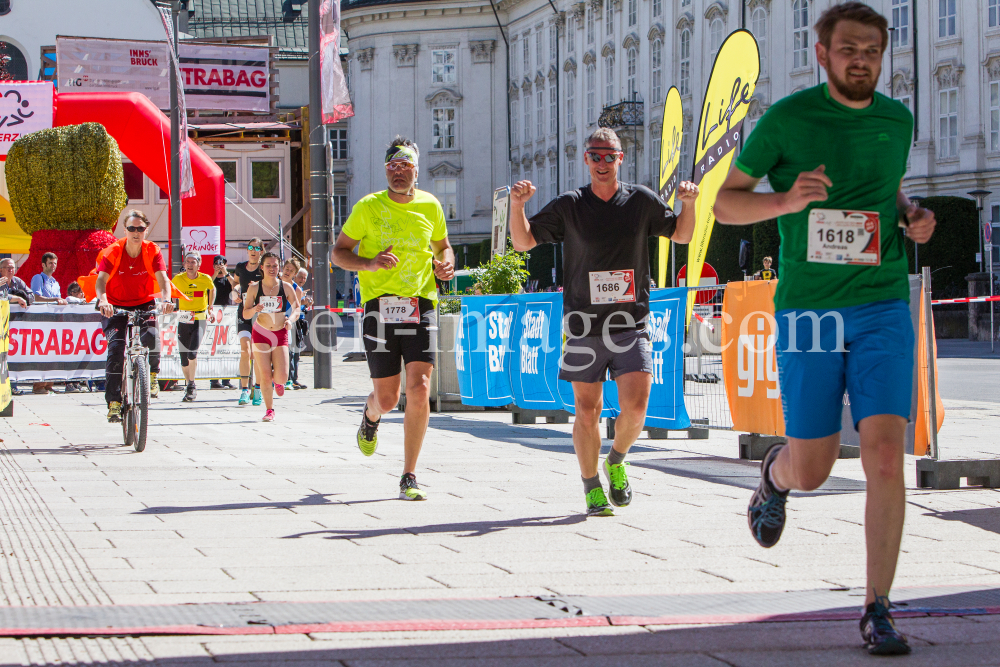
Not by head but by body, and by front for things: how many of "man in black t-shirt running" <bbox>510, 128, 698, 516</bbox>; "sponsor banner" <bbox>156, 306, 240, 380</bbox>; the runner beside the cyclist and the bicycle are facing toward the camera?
4

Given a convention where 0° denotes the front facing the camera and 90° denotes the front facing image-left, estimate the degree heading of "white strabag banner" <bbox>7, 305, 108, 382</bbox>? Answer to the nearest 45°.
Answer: approximately 0°

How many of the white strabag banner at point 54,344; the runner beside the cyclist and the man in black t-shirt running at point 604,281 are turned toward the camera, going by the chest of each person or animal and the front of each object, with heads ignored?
3

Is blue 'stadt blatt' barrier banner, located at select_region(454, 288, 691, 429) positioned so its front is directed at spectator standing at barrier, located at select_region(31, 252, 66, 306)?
no

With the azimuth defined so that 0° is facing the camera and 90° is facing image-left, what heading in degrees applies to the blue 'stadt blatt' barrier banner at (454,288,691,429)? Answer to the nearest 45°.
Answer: approximately 45°

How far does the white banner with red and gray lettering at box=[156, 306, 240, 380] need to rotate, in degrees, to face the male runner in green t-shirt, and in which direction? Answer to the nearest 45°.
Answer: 0° — it already faces them

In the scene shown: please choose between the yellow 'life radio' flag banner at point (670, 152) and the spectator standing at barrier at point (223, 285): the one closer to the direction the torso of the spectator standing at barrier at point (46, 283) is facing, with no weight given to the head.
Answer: the yellow 'life radio' flag banner

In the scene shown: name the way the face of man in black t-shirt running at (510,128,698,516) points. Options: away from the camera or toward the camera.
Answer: toward the camera

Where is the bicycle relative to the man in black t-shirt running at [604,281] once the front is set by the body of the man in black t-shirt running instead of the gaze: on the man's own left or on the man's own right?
on the man's own right

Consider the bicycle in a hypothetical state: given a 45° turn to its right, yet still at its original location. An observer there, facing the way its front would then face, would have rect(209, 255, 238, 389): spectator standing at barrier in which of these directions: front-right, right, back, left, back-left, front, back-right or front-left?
back-right

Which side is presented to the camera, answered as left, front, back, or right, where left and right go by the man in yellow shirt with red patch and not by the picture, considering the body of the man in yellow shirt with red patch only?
front

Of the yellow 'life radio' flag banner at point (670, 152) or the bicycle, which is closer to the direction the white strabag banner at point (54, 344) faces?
the bicycle

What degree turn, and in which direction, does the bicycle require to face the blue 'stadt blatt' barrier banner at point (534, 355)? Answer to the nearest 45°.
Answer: approximately 90° to its left

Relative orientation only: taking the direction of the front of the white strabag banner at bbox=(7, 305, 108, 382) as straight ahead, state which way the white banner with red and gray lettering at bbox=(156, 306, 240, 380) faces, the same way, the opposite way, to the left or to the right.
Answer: the same way

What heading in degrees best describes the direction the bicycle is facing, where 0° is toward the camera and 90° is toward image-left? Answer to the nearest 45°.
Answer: approximately 0°
